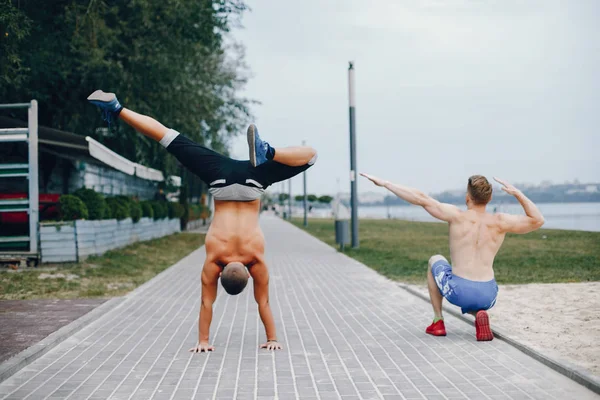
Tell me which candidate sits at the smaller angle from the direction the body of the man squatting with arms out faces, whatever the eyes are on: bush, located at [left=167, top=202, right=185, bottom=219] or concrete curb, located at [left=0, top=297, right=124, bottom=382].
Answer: the bush

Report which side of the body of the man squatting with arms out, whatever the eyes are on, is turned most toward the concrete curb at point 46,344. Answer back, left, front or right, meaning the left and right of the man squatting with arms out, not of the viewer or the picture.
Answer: left

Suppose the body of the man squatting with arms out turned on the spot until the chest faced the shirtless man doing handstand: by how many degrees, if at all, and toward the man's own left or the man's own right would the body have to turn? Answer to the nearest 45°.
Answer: approximately 135° to the man's own left

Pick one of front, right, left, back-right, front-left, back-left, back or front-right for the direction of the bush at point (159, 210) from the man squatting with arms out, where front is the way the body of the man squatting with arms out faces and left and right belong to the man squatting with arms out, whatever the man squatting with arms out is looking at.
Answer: front-left

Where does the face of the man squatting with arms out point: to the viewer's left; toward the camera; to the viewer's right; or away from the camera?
away from the camera

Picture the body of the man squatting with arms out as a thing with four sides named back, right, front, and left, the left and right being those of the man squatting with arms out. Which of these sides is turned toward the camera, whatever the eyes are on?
back

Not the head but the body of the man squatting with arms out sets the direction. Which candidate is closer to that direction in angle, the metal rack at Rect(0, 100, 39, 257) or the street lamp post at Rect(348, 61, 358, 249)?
the street lamp post

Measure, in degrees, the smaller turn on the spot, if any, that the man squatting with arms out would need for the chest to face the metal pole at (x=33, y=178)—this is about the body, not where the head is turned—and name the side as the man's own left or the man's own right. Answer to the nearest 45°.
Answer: approximately 45° to the man's own left

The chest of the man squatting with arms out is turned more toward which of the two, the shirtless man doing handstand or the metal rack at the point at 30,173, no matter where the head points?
the metal rack

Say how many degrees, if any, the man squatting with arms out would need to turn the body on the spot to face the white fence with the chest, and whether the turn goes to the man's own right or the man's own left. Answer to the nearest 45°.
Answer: approximately 45° to the man's own left
